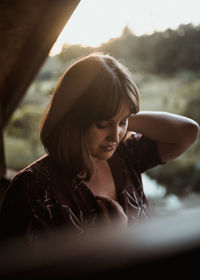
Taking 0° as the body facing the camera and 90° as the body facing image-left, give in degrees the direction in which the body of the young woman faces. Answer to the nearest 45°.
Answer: approximately 315°
